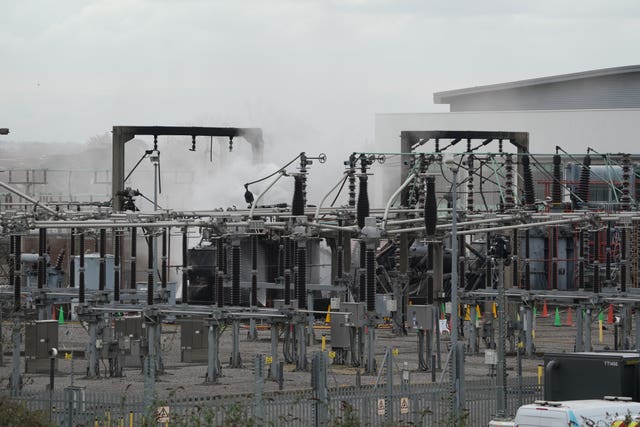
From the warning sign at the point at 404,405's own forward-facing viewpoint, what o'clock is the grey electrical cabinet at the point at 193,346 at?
The grey electrical cabinet is roughly at 5 o'clock from the warning sign.

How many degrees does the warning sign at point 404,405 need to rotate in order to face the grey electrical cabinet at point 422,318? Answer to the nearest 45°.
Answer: approximately 180°

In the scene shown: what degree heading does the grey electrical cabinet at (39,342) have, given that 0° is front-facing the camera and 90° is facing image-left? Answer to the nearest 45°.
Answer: approximately 0°

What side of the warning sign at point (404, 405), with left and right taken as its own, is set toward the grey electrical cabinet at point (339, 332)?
back

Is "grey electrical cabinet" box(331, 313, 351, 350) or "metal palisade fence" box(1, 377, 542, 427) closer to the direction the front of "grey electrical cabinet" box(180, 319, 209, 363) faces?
the metal palisade fence

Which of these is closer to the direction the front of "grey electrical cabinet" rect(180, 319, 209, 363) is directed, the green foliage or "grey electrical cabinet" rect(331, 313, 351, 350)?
the green foliage

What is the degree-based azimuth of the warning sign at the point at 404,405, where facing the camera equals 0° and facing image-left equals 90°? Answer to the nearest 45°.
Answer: approximately 0°

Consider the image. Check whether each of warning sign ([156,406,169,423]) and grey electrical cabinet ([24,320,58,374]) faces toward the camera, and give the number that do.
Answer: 2

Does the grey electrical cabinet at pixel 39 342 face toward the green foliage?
yes

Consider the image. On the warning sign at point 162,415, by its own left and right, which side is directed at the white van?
left

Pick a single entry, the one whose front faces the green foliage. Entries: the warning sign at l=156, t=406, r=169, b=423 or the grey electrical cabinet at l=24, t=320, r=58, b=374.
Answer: the grey electrical cabinet
